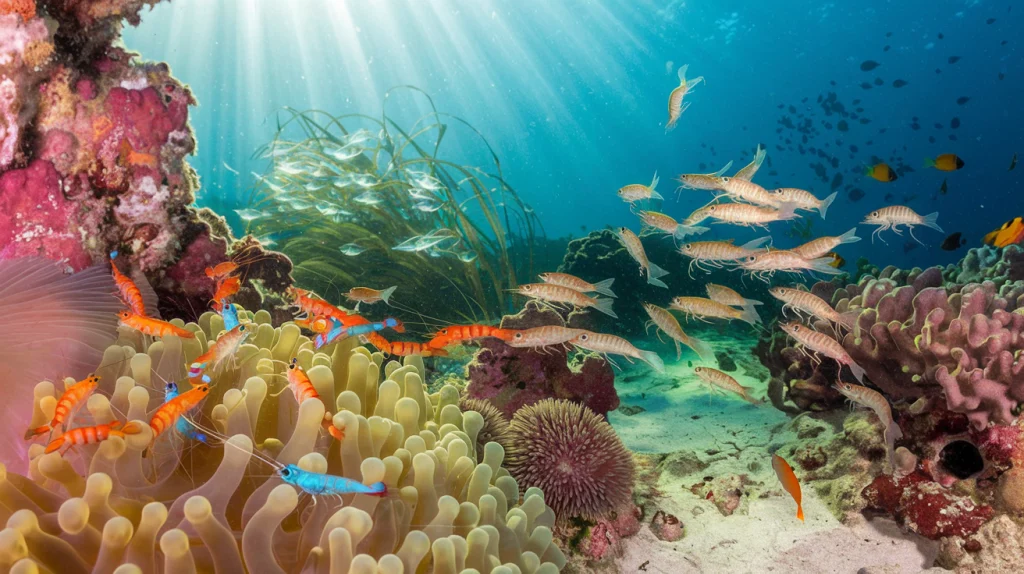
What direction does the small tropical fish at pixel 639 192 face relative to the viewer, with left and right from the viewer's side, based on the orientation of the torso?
facing to the left of the viewer

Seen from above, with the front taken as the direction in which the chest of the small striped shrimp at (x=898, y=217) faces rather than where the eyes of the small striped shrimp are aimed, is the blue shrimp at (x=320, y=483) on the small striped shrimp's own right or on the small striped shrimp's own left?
on the small striped shrimp's own left

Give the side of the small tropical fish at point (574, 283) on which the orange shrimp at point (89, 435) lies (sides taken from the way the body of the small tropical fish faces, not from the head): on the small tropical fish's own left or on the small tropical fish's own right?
on the small tropical fish's own left

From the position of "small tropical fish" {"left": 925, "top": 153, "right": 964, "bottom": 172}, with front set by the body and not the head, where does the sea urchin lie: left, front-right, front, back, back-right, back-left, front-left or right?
right

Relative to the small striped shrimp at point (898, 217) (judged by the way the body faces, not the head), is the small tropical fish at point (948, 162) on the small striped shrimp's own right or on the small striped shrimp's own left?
on the small striped shrimp's own right

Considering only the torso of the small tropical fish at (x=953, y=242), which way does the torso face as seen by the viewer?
to the viewer's left

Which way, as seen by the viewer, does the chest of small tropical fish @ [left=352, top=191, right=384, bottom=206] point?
to the viewer's left

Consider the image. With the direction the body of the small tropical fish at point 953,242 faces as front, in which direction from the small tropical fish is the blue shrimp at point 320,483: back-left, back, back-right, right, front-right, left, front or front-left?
left

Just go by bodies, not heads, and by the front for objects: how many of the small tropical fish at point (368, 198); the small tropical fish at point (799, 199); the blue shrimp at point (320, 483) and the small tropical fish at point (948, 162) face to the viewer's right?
1

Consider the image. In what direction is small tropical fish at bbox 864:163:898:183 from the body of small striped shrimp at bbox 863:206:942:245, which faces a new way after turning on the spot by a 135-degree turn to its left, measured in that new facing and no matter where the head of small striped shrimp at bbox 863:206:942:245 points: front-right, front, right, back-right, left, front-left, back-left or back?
back-left

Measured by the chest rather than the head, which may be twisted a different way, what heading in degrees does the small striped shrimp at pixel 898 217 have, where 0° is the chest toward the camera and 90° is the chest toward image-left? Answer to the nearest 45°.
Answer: approximately 90°

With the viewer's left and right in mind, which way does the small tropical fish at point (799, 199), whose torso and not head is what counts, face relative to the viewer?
facing to the left of the viewer
